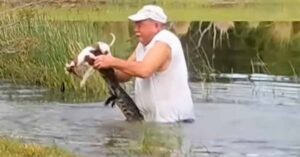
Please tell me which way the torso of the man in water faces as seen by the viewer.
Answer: to the viewer's left
